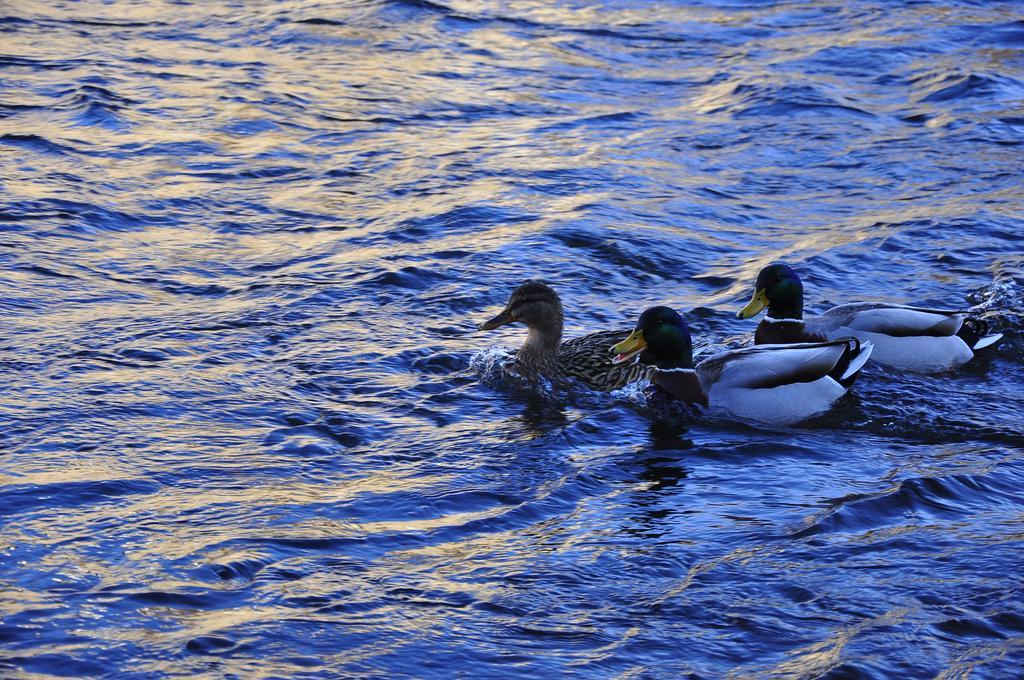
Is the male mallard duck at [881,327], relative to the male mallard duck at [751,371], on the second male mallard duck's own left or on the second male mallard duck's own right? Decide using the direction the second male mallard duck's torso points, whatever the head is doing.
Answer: on the second male mallard duck's own right

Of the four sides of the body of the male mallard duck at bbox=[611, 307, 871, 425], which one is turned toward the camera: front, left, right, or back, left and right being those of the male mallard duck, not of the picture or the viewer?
left

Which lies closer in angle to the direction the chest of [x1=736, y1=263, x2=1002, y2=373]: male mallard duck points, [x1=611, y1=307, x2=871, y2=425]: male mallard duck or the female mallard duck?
the female mallard duck

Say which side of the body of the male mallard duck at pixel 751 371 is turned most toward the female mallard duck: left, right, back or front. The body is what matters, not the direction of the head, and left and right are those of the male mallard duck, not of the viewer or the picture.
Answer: front

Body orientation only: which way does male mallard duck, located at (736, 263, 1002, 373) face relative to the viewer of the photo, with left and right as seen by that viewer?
facing to the left of the viewer

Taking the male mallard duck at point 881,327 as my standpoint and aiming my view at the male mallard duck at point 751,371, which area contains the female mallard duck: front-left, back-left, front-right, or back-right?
front-right

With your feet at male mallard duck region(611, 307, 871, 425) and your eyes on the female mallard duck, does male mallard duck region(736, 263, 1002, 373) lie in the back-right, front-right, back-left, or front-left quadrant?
back-right

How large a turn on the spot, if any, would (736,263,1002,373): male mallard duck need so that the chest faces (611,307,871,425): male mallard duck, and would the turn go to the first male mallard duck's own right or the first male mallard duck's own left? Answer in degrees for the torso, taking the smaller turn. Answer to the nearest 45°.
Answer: approximately 45° to the first male mallard duck's own left

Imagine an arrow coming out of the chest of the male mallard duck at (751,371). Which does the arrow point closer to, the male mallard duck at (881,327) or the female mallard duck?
the female mallard duck

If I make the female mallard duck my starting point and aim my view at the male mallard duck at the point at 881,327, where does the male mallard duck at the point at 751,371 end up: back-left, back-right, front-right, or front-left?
front-right

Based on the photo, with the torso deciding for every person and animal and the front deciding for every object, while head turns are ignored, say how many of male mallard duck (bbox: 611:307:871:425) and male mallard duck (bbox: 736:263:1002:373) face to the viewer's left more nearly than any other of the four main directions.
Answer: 2
